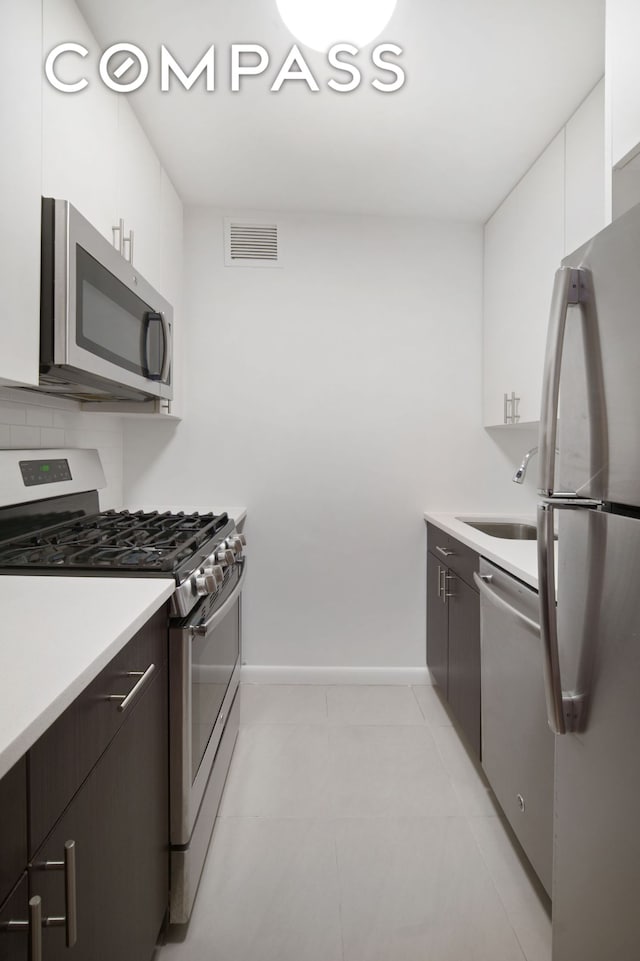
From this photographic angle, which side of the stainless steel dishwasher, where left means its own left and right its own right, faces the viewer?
left

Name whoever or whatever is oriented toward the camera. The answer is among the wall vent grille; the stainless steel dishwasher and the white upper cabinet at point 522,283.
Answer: the wall vent grille

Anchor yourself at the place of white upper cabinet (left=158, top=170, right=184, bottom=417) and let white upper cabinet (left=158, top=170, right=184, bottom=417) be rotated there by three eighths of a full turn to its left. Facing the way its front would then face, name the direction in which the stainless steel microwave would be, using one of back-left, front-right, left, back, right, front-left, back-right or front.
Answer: back-left

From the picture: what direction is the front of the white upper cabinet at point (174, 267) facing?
to the viewer's right

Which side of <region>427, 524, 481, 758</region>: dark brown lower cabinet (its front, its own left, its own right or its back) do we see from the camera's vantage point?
left

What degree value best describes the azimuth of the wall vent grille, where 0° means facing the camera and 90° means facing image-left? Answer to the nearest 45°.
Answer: approximately 0°

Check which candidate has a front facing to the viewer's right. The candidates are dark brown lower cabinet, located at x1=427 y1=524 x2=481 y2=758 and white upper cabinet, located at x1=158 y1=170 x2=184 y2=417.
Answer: the white upper cabinet

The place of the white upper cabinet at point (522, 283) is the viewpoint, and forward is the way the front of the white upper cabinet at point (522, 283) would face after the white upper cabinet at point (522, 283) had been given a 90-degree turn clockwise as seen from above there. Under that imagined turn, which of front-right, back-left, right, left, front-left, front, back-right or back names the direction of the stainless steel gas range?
back-left

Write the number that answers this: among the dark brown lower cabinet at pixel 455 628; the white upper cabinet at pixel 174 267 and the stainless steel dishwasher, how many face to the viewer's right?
1

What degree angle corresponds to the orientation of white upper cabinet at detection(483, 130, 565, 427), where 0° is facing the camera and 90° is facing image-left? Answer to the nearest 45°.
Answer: approximately 90°

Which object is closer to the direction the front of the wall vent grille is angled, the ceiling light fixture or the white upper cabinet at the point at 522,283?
the ceiling light fixture
